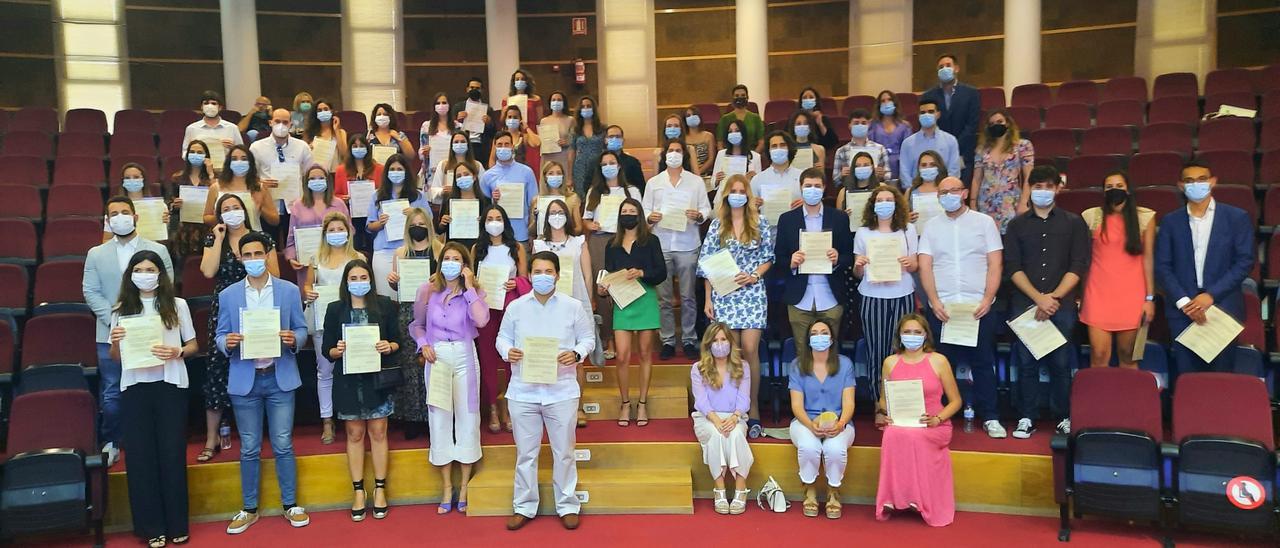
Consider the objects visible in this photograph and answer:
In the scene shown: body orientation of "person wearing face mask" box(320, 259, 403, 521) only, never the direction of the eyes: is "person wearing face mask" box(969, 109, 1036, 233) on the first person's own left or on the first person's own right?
on the first person's own left

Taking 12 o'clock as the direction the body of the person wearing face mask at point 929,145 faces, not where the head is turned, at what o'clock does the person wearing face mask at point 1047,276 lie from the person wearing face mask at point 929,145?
the person wearing face mask at point 1047,276 is roughly at 11 o'clock from the person wearing face mask at point 929,145.

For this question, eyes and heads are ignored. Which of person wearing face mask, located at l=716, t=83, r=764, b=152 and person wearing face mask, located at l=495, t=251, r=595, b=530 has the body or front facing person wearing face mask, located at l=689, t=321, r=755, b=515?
person wearing face mask, located at l=716, t=83, r=764, b=152

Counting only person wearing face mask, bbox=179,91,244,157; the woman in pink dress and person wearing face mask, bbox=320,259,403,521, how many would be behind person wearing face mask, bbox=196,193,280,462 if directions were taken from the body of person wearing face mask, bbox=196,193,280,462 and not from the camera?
1

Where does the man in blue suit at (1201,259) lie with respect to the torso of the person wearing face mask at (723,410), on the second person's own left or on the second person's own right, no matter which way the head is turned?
on the second person's own left

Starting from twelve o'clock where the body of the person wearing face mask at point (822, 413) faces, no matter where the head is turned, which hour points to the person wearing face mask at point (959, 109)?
the person wearing face mask at point (959, 109) is roughly at 7 o'clock from the person wearing face mask at point (822, 413).

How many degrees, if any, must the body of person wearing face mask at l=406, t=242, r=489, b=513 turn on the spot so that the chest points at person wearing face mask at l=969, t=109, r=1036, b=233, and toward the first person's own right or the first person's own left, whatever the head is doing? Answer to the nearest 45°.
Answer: approximately 90° to the first person's own left

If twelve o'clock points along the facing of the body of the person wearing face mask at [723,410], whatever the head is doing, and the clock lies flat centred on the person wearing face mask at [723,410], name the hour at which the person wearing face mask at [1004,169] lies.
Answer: the person wearing face mask at [1004,169] is roughly at 8 o'clock from the person wearing face mask at [723,410].
